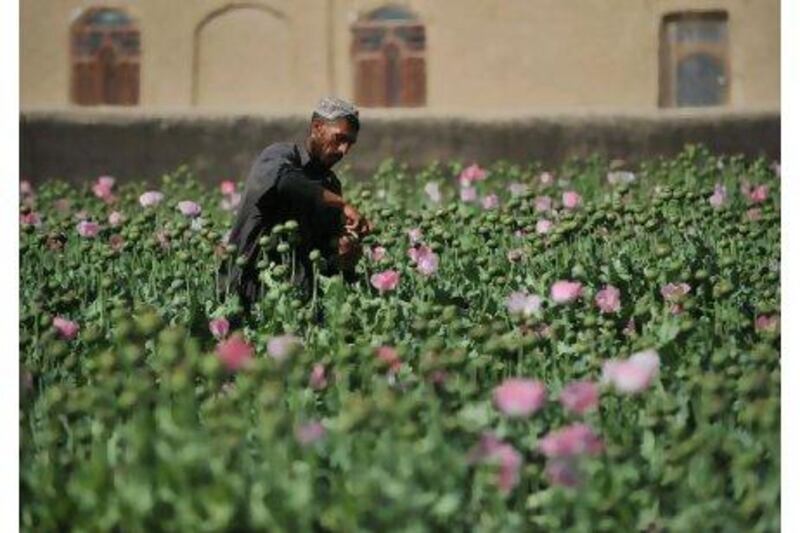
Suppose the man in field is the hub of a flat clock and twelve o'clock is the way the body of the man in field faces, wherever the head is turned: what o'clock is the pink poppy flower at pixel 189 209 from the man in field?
The pink poppy flower is roughly at 7 o'clock from the man in field.

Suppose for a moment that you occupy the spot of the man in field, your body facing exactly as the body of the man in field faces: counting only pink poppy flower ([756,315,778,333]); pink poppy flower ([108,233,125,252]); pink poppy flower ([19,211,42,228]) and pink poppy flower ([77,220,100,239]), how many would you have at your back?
3

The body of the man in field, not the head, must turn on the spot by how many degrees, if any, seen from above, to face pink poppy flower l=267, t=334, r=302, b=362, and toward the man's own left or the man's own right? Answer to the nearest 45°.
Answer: approximately 45° to the man's own right

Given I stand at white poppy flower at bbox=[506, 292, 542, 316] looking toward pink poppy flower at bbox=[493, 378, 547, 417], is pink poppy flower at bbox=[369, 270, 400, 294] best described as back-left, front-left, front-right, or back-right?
back-right

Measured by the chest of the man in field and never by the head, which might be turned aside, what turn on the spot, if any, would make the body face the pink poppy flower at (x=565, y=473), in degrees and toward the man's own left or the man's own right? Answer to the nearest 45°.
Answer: approximately 45° to the man's own right

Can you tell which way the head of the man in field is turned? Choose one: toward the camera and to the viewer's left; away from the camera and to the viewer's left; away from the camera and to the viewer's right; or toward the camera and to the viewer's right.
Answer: toward the camera and to the viewer's right

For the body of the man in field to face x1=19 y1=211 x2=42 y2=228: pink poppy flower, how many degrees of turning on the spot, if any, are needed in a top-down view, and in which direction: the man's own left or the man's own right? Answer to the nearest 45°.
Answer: approximately 180°

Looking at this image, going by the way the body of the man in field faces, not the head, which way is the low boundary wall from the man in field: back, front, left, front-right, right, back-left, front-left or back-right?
back-left

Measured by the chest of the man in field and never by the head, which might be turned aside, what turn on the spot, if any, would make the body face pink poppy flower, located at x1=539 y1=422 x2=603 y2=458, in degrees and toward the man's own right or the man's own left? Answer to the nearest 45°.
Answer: approximately 45° to the man's own right

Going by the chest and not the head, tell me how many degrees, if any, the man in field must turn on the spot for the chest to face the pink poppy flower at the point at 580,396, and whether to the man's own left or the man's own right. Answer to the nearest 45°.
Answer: approximately 45° to the man's own right

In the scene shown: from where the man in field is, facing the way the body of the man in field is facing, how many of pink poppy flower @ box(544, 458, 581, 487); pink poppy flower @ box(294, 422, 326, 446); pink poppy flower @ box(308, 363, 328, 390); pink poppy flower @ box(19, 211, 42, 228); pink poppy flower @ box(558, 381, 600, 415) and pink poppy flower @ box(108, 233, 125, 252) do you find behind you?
2

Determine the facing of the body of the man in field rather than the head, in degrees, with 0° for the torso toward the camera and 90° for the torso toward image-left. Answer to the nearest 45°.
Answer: approximately 315°
